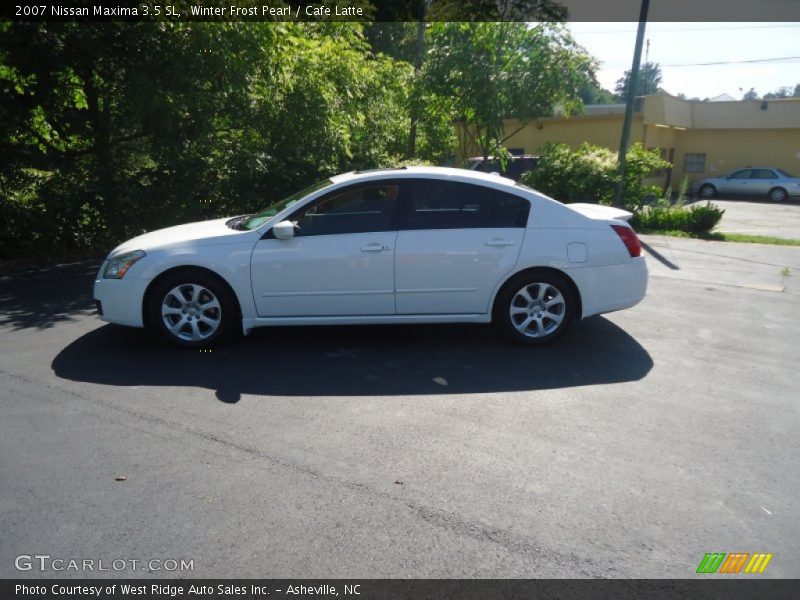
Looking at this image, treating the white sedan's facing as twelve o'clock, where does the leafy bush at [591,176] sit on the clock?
The leafy bush is roughly at 4 o'clock from the white sedan.

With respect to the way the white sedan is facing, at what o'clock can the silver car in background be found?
The silver car in background is roughly at 4 o'clock from the white sedan.

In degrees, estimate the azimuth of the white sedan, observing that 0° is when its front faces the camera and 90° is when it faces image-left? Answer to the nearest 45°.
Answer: approximately 90°
